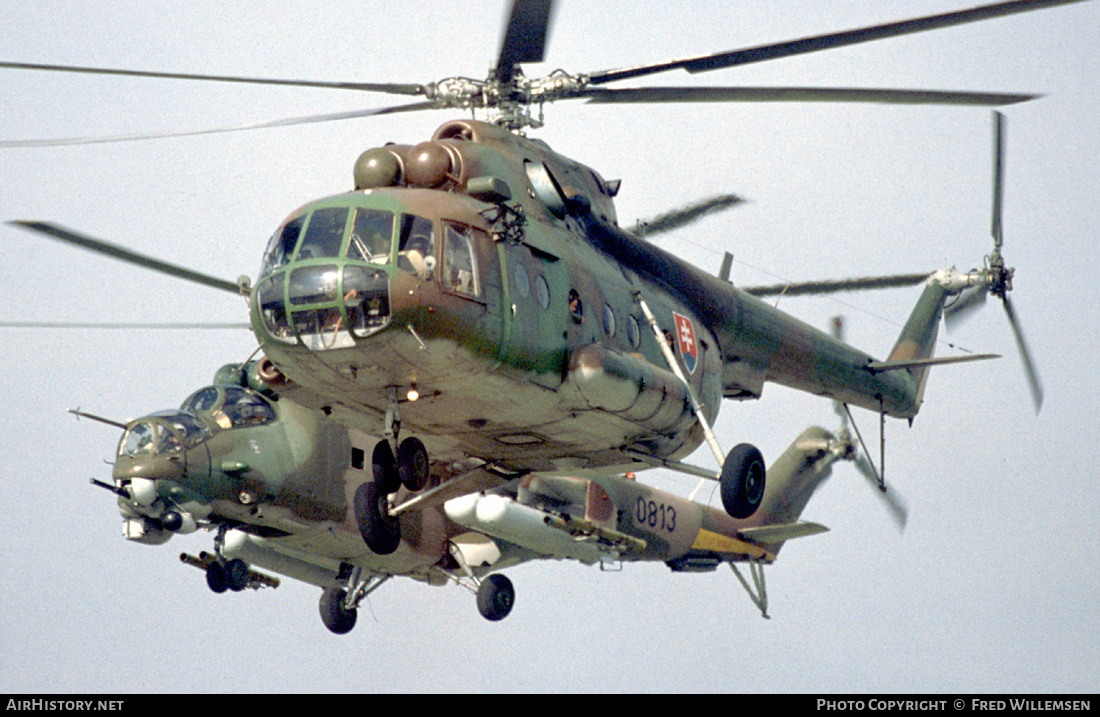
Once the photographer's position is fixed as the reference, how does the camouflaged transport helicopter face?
facing the viewer and to the left of the viewer
